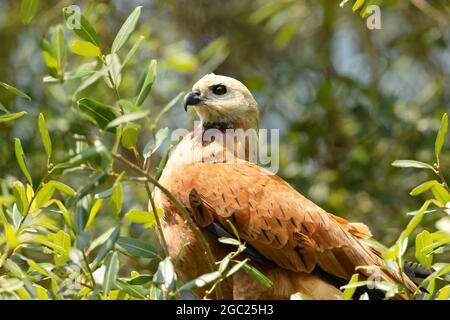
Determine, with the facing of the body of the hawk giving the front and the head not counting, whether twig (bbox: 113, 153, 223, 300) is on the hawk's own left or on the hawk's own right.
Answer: on the hawk's own left

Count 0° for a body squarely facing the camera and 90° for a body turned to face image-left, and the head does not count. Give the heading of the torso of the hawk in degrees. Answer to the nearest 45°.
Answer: approximately 90°
